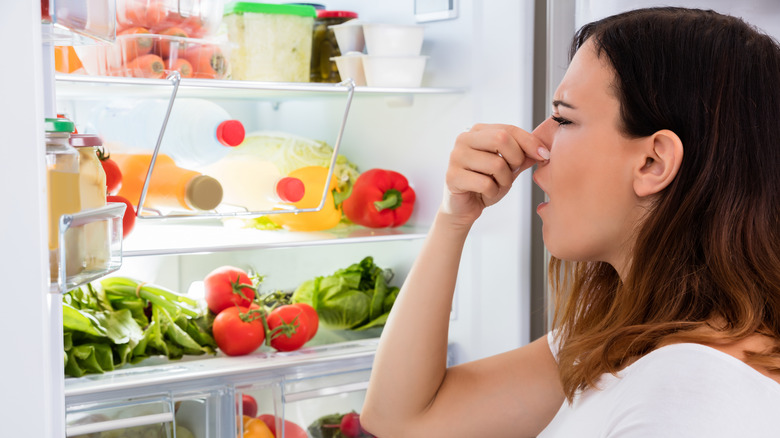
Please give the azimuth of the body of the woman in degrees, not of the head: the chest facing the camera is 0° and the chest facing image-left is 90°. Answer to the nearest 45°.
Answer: approximately 90°

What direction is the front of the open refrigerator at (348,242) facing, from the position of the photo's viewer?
facing the viewer and to the right of the viewer

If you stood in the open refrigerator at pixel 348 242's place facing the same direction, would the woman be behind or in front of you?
in front

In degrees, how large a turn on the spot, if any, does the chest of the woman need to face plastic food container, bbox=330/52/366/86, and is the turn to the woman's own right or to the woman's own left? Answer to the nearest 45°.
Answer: approximately 45° to the woman's own right

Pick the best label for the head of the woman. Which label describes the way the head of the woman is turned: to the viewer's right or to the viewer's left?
to the viewer's left

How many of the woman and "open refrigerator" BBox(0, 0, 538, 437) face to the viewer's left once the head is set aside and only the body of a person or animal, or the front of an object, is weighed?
1

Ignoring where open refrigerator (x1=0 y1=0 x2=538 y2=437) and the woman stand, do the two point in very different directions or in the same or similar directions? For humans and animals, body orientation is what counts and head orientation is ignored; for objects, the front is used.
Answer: very different directions

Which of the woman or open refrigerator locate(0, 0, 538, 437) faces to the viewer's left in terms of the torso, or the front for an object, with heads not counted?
the woman

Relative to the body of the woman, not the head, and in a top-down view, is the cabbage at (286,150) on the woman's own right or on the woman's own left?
on the woman's own right

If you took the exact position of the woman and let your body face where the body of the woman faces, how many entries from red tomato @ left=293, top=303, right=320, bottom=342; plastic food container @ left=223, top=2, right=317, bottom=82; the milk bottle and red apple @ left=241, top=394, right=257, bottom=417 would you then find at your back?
0

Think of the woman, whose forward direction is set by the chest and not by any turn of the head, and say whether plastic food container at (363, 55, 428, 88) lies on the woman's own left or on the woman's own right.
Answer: on the woman's own right
